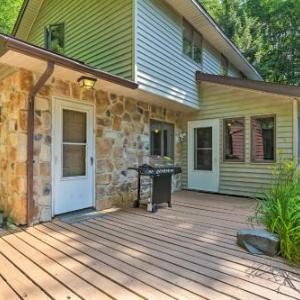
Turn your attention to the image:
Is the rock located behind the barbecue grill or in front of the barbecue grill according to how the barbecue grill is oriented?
in front

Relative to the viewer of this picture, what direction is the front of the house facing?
facing the viewer and to the right of the viewer

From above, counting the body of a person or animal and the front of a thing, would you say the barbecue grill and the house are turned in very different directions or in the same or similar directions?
same or similar directions

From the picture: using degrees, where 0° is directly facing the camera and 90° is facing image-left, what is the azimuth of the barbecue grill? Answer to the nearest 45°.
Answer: approximately 315°
